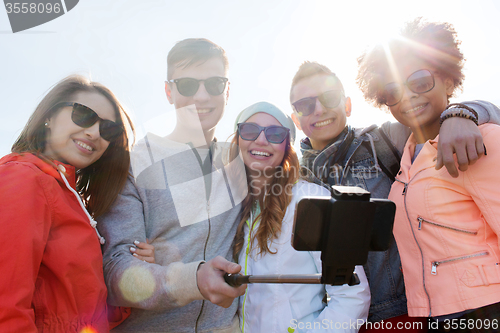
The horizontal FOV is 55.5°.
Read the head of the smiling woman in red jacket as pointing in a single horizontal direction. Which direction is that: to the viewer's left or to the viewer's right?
to the viewer's right

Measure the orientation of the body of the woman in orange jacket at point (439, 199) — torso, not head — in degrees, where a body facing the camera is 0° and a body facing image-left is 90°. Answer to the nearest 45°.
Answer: approximately 45°

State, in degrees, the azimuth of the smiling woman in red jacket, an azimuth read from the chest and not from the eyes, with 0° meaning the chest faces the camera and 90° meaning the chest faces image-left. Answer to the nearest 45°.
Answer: approximately 315°

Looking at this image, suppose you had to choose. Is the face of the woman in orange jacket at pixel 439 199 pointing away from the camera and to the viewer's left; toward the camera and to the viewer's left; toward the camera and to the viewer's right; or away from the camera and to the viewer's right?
toward the camera and to the viewer's left
